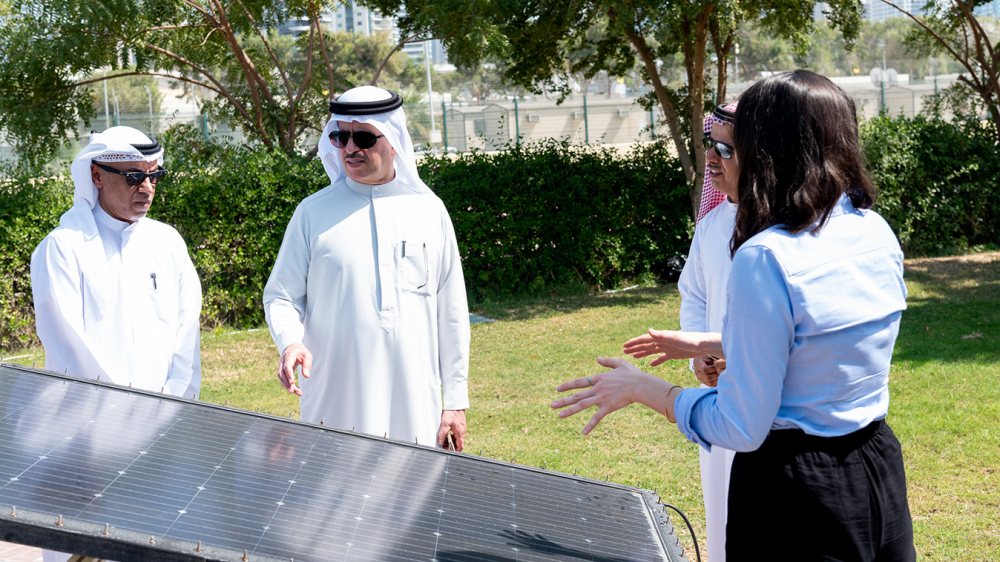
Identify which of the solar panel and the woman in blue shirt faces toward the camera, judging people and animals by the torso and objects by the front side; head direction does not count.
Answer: the solar panel

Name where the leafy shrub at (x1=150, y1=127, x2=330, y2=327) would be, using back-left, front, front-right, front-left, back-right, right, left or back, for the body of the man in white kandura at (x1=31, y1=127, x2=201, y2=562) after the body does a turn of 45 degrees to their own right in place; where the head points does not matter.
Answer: back

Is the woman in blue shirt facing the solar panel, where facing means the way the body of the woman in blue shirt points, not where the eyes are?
no

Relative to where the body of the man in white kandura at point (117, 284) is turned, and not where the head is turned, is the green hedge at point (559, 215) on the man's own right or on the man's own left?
on the man's own left

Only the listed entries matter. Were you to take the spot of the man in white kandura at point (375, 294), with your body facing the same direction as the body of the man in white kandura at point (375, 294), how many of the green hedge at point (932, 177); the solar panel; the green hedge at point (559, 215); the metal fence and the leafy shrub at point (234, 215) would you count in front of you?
1

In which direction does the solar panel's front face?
toward the camera

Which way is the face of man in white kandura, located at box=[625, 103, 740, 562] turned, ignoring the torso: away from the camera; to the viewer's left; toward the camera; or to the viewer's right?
to the viewer's left

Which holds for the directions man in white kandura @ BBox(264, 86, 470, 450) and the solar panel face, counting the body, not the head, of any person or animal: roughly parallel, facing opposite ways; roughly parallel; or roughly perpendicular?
roughly parallel

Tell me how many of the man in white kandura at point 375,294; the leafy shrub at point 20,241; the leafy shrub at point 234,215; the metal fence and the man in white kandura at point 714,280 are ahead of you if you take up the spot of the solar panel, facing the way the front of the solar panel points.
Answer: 0

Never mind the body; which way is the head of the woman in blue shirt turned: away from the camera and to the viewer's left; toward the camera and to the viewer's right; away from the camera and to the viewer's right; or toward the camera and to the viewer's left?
away from the camera and to the viewer's left

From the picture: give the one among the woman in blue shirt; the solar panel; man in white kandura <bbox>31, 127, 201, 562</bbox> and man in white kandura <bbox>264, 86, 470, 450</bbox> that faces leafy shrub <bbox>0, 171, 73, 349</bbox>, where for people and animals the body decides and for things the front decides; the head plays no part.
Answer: the woman in blue shirt

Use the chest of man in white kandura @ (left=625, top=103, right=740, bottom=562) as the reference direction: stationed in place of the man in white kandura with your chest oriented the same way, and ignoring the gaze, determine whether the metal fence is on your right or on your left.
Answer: on your right

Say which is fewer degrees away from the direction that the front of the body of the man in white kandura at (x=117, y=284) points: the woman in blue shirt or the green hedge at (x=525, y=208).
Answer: the woman in blue shirt

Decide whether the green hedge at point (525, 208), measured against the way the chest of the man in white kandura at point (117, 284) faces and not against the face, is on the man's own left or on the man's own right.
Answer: on the man's own left

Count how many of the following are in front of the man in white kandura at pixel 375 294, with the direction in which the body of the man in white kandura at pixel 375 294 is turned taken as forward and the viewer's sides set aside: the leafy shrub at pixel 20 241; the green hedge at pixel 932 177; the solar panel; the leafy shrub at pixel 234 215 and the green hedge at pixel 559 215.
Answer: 1

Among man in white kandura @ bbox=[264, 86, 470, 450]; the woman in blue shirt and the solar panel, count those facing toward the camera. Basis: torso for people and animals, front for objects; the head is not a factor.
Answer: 2

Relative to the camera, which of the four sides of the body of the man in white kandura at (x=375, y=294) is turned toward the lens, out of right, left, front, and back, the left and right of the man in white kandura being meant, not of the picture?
front
